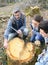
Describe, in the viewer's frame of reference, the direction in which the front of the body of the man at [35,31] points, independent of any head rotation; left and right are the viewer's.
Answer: facing the viewer and to the left of the viewer

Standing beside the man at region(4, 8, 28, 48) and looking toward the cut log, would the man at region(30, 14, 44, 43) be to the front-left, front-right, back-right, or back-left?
front-left

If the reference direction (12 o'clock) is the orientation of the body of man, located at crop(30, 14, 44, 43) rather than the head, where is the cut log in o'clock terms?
The cut log is roughly at 12 o'clock from the man.

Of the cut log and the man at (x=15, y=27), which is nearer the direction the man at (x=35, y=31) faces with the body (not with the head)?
the cut log
